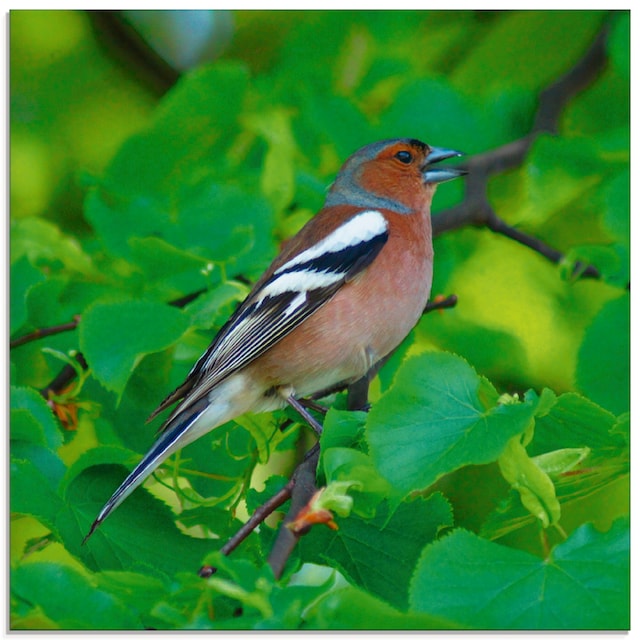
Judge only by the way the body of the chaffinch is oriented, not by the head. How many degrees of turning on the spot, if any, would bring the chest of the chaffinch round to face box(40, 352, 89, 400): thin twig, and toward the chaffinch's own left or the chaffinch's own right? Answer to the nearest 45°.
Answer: approximately 135° to the chaffinch's own left

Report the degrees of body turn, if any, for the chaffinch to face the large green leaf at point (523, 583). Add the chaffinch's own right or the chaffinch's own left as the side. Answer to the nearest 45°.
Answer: approximately 90° to the chaffinch's own right

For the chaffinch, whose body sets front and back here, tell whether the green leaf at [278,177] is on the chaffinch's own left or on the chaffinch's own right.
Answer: on the chaffinch's own left

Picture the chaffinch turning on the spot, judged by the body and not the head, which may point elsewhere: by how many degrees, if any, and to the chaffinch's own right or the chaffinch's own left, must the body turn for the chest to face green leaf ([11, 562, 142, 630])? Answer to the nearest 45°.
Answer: approximately 135° to the chaffinch's own right

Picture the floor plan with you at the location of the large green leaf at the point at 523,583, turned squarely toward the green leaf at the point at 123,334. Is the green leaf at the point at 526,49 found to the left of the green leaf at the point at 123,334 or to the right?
right

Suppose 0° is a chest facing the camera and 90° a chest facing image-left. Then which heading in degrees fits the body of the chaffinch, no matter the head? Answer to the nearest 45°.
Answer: approximately 270°

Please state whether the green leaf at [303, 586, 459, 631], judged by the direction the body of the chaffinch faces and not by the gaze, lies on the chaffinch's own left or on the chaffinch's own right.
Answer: on the chaffinch's own right

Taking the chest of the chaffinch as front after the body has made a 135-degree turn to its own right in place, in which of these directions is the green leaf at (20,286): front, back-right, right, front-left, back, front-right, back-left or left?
right
